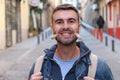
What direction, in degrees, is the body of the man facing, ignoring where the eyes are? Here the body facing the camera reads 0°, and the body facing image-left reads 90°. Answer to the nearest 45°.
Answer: approximately 0°
